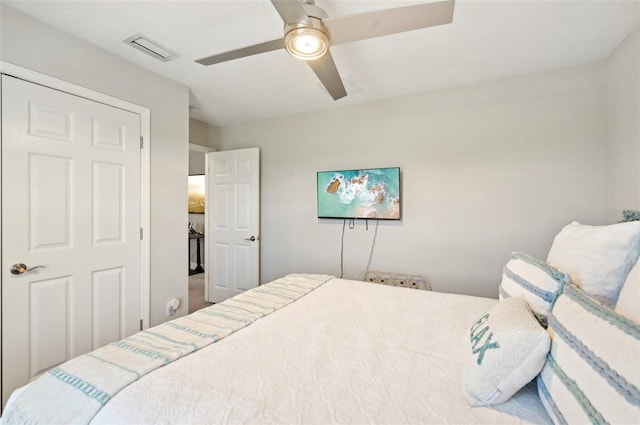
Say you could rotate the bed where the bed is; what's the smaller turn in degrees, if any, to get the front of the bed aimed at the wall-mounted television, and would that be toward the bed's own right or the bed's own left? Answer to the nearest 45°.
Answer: approximately 90° to the bed's own right

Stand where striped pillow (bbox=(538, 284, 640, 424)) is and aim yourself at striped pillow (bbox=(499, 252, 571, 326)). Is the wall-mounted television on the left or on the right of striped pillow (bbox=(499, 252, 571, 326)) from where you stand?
left

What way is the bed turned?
to the viewer's left
